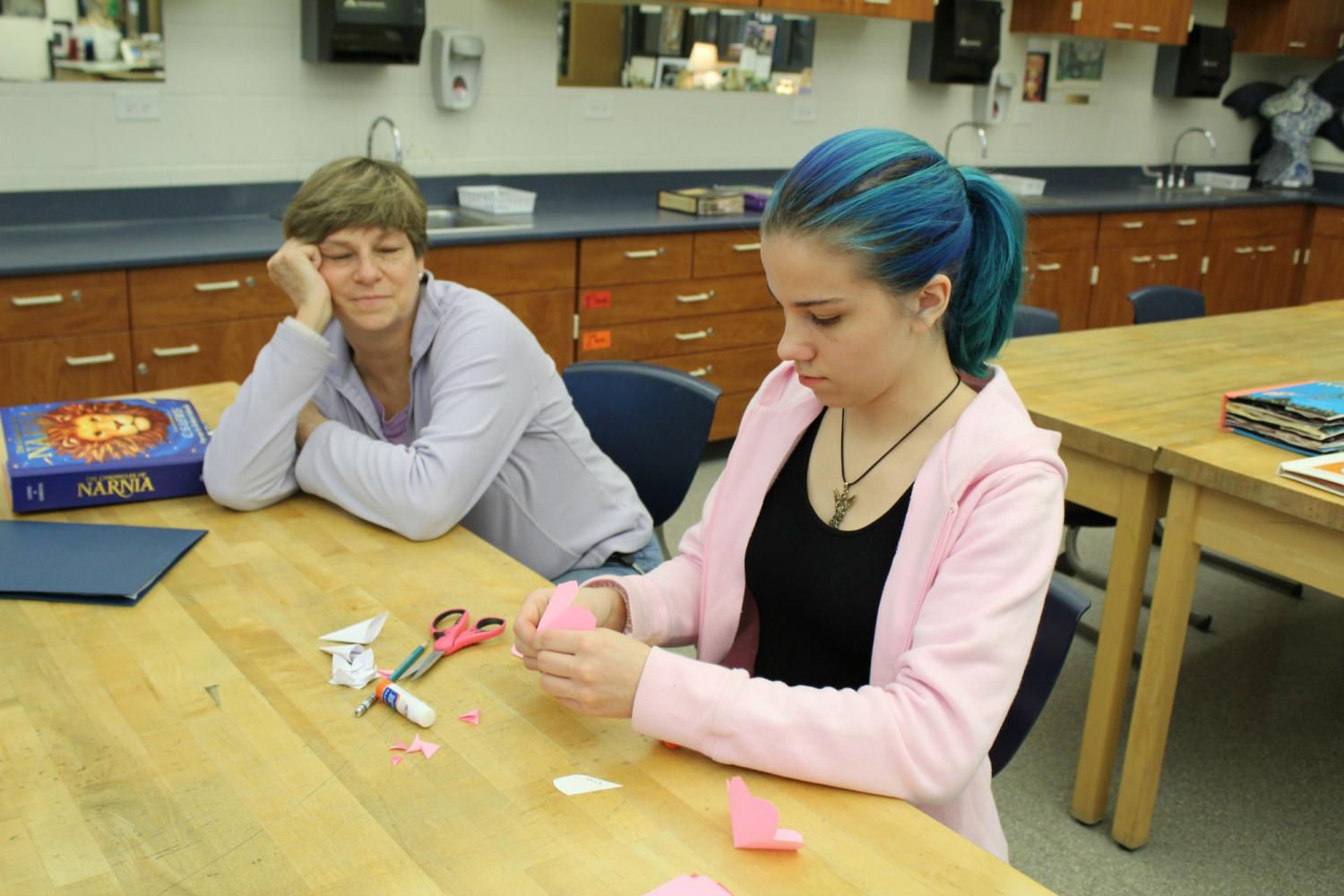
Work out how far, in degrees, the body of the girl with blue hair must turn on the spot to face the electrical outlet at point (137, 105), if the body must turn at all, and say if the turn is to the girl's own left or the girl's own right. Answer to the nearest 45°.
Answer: approximately 90° to the girl's own right

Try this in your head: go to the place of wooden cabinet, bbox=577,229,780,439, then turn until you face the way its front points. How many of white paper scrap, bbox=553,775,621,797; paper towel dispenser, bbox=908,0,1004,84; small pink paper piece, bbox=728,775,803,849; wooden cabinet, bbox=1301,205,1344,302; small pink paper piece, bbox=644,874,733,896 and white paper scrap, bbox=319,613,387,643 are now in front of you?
4

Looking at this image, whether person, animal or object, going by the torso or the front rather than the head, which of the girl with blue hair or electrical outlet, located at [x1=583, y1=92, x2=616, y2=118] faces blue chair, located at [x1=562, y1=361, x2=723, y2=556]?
the electrical outlet

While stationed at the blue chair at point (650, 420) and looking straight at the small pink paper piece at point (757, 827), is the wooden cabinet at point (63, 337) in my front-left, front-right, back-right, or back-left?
back-right

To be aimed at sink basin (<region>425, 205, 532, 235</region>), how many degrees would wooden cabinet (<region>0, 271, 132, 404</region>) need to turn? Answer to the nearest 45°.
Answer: approximately 90° to its left

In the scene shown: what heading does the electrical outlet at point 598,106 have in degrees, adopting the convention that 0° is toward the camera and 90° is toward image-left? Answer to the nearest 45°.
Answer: approximately 0°

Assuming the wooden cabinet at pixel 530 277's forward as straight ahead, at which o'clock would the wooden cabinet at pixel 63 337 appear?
the wooden cabinet at pixel 63 337 is roughly at 2 o'clock from the wooden cabinet at pixel 530 277.

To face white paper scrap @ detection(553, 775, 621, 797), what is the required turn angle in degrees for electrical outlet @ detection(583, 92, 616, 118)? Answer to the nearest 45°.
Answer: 0° — it already faces it
